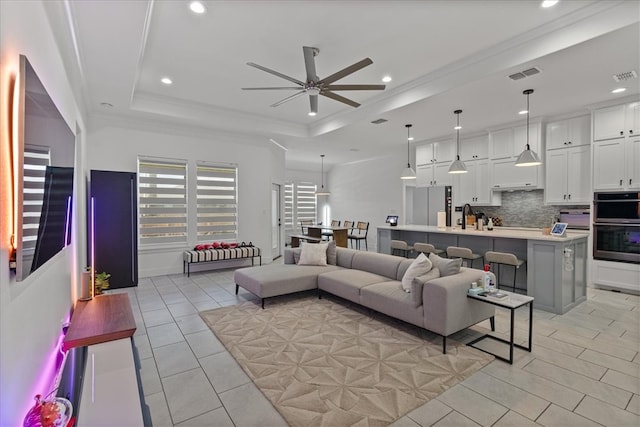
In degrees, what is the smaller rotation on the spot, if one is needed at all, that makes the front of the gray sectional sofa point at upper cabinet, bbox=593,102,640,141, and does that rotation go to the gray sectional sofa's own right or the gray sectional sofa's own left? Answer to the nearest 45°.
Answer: approximately 180°

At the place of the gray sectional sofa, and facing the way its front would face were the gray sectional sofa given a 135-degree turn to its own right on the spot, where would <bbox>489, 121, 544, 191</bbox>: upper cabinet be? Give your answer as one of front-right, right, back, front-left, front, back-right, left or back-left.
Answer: front-right

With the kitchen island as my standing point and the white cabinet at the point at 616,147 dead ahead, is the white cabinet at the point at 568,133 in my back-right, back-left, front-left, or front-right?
front-left

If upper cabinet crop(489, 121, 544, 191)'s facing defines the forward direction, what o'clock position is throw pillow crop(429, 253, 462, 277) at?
The throw pillow is roughly at 11 o'clock from the upper cabinet.

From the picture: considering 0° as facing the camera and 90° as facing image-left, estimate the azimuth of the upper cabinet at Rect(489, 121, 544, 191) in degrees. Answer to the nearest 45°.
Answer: approximately 45°

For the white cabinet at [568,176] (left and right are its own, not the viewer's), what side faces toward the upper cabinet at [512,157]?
right

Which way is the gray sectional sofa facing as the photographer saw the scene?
facing the viewer and to the left of the viewer

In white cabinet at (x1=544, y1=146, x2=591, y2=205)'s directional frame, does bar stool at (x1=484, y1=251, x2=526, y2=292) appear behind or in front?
in front

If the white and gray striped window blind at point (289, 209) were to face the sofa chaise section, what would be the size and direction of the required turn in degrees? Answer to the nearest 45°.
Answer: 0° — it already faces it

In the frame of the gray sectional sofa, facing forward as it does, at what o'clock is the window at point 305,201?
The window is roughly at 4 o'clock from the gray sectional sofa.

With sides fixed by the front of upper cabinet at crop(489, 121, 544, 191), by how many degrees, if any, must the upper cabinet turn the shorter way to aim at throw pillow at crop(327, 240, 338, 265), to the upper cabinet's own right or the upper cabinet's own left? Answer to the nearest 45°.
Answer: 0° — it already faces it

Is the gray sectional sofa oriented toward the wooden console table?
yes

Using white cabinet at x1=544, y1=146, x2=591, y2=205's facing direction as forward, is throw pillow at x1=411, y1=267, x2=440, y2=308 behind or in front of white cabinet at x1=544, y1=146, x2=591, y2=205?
in front

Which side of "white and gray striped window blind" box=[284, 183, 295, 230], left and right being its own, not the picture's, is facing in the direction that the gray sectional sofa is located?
front

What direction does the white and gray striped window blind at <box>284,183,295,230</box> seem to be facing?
toward the camera

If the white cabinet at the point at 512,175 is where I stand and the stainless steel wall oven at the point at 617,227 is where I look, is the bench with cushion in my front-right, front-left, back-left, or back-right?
back-right

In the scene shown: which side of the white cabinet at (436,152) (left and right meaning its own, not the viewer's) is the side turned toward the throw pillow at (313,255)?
front

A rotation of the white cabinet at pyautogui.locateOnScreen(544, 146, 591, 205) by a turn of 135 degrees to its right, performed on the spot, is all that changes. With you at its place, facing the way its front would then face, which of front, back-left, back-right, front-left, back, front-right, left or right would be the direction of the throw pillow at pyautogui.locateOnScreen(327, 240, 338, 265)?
left

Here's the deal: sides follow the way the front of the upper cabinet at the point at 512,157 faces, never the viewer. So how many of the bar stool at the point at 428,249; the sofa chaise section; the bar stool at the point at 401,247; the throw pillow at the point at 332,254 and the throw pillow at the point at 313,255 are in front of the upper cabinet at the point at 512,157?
5

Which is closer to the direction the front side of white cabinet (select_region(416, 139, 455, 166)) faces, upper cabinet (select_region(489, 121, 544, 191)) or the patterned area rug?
the patterned area rug
